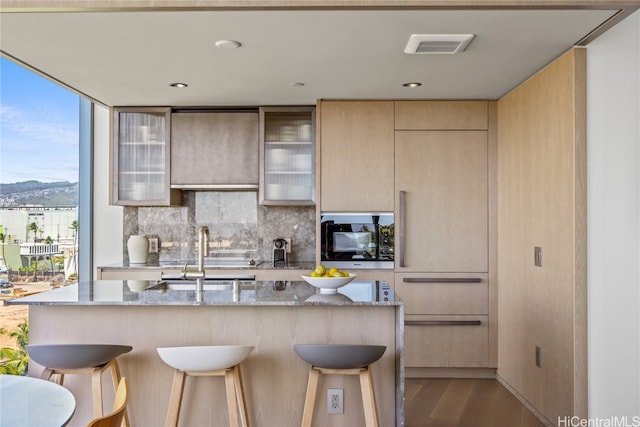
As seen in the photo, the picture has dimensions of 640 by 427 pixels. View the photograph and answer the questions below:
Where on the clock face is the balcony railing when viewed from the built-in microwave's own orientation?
The balcony railing is roughly at 5 o'clock from the built-in microwave.

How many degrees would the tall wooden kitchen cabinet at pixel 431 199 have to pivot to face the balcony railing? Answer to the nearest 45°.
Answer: approximately 90° to its right

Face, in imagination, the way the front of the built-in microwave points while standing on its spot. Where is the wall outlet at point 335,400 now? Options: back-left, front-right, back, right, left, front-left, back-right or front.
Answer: front

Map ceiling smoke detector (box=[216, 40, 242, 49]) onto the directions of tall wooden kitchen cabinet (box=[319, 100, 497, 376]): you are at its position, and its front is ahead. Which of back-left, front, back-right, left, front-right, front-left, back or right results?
front-right

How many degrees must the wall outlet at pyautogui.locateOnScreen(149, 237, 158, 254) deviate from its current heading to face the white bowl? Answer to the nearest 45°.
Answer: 0° — it already faces it

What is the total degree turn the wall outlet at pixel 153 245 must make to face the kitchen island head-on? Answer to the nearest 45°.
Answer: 0° — it already faces it

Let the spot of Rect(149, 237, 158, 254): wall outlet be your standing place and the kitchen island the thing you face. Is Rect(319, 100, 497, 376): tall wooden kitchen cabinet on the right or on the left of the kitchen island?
left

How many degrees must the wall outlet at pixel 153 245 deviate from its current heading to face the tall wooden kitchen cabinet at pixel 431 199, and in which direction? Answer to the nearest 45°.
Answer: approximately 45° to its left

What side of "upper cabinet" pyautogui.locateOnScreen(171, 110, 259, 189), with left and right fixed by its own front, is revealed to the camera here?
front

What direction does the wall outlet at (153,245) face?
toward the camera

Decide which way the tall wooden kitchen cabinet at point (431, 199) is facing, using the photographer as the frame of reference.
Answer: facing the viewer

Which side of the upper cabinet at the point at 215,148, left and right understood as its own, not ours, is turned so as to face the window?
right
